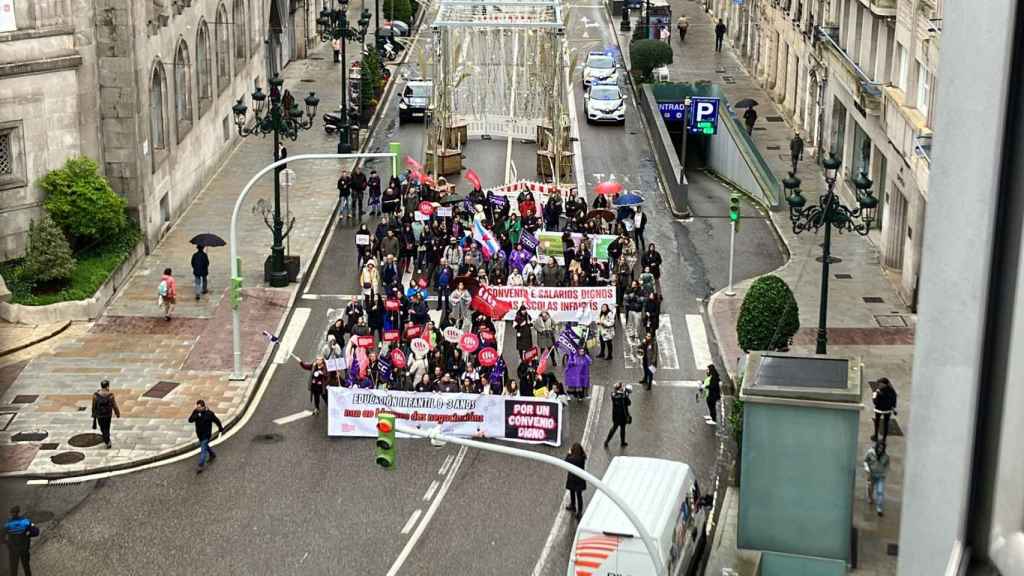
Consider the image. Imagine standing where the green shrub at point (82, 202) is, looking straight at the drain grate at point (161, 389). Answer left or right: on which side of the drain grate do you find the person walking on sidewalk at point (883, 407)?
left

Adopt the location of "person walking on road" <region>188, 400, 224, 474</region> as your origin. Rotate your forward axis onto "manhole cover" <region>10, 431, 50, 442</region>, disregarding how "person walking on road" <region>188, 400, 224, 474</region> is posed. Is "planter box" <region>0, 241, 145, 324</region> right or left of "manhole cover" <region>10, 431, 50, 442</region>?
right

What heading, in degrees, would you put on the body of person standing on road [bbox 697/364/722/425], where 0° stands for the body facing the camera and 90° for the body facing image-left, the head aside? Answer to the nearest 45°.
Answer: approximately 90°

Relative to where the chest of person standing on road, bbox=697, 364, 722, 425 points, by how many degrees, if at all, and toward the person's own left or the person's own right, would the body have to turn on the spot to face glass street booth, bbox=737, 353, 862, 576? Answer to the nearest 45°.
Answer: approximately 90° to the person's own left

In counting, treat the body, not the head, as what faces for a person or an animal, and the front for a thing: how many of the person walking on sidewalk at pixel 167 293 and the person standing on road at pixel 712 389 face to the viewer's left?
1
